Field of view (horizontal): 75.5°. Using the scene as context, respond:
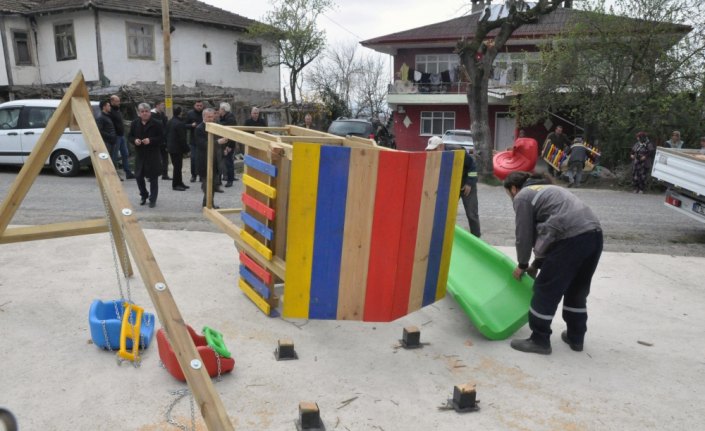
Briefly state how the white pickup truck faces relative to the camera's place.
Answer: facing away from the viewer and to the right of the viewer

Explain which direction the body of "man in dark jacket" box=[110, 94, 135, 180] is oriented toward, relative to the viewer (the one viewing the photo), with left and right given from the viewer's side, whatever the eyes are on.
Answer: facing the viewer and to the right of the viewer

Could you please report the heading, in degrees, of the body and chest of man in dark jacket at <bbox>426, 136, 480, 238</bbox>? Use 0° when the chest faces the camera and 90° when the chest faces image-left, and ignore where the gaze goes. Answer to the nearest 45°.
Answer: approximately 90°

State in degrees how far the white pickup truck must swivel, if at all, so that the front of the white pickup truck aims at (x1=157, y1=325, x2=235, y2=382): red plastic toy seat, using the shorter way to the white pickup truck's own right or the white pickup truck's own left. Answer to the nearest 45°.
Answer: approximately 135° to the white pickup truck's own right

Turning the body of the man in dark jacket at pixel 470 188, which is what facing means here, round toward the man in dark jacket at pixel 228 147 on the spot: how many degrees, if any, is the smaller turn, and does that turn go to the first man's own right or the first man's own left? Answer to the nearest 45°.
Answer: approximately 45° to the first man's own right

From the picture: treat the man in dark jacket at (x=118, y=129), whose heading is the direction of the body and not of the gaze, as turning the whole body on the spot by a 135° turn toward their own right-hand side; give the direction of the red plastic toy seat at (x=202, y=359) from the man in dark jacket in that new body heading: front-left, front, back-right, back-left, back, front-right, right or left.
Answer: left

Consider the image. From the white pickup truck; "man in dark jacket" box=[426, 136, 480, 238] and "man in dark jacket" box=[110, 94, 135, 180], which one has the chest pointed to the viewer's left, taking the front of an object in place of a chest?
"man in dark jacket" box=[426, 136, 480, 238]

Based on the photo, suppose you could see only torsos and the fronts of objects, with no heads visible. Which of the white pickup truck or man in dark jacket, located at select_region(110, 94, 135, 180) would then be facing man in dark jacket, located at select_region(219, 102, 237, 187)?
man in dark jacket, located at select_region(110, 94, 135, 180)

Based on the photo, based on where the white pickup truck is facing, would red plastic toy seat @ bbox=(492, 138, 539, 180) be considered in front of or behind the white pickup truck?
behind

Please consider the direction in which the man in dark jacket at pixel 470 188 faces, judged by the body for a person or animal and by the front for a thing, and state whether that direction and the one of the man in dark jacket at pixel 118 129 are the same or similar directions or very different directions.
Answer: very different directions

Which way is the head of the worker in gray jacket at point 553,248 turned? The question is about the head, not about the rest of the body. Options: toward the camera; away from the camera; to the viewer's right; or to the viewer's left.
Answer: to the viewer's left

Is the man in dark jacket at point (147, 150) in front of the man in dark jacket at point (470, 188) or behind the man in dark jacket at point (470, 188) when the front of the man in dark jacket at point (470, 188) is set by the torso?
in front

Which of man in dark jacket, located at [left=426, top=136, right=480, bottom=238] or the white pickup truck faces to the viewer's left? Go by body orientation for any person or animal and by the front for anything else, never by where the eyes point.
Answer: the man in dark jacket

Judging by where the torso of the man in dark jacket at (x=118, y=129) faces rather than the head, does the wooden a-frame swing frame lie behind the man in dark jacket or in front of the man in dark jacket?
in front
